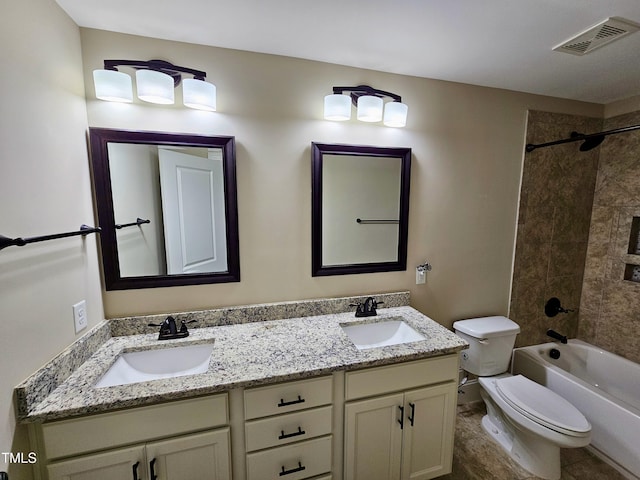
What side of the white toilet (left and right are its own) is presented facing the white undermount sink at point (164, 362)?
right

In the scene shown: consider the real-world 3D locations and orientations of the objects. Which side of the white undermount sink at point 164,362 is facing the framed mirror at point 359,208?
left

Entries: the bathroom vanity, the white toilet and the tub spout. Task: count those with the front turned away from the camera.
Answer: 0

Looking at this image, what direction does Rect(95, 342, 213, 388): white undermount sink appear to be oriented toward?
toward the camera

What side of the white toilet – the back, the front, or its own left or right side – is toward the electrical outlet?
right

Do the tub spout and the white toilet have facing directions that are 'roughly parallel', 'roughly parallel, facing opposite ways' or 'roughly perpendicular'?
roughly parallel

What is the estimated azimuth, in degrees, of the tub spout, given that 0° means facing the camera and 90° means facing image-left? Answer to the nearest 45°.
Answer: approximately 315°

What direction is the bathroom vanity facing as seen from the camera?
toward the camera

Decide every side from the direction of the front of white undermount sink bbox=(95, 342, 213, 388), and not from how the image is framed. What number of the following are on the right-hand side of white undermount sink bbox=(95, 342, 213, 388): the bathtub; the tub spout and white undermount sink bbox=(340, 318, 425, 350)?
0

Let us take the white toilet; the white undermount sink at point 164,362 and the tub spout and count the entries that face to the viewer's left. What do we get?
0

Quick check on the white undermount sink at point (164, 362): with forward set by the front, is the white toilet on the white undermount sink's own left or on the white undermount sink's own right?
on the white undermount sink's own left

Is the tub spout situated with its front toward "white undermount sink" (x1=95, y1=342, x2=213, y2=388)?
no

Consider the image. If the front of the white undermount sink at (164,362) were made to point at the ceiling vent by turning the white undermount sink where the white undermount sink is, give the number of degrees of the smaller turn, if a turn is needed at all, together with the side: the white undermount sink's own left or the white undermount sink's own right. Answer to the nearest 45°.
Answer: approximately 45° to the white undermount sink's own left

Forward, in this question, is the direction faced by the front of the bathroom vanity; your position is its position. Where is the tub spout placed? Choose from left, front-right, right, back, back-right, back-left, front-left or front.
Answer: left

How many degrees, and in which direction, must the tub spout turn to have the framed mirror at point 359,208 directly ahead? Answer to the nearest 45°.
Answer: approximately 90° to its right

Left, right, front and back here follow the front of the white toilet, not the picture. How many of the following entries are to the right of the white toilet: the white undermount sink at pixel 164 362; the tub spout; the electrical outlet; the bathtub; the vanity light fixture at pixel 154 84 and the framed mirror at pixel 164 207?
4

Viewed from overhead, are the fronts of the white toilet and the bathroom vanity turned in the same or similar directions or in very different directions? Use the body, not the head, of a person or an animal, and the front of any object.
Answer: same or similar directions
